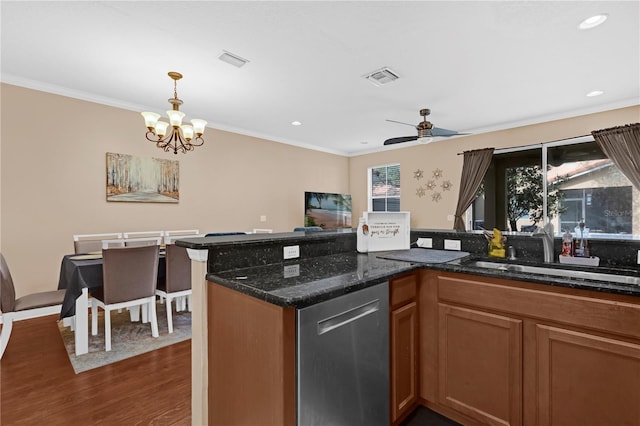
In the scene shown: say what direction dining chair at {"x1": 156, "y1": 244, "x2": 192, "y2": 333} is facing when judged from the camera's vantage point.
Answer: facing away from the viewer and to the left of the viewer

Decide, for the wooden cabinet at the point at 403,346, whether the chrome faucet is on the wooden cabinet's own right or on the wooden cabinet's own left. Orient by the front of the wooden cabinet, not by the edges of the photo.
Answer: on the wooden cabinet's own left

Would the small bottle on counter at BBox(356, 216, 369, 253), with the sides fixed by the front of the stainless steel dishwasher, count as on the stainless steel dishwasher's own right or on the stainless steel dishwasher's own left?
on the stainless steel dishwasher's own left

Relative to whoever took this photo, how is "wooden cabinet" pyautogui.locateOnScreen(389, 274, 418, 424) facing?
facing the viewer and to the right of the viewer

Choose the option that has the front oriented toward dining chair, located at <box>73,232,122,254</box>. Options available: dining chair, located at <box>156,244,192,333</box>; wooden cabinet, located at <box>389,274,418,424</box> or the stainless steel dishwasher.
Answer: dining chair, located at <box>156,244,192,333</box>

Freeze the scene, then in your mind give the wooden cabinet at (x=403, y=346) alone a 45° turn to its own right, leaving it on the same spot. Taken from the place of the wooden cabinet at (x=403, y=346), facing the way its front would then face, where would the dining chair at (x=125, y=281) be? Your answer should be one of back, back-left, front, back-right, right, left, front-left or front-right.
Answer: right

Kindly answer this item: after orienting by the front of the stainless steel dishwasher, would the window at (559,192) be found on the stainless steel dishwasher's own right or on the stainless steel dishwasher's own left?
on the stainless steel dishwasher's own left

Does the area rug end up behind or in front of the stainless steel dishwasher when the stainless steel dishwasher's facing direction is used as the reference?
behind

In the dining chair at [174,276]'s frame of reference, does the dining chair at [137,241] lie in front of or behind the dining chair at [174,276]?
in front

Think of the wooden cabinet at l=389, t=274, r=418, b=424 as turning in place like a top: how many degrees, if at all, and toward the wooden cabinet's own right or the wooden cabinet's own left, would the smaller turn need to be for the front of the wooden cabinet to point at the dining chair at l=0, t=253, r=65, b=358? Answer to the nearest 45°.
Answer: approximately 135° to the wooden cabinet's own right

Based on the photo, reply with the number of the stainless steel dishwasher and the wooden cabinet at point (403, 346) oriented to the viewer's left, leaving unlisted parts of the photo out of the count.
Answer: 0

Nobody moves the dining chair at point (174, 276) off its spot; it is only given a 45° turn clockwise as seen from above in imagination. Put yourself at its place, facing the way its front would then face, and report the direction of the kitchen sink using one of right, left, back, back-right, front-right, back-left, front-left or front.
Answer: back-right

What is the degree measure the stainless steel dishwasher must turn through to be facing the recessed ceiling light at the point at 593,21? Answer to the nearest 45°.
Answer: approximately 90° to its left

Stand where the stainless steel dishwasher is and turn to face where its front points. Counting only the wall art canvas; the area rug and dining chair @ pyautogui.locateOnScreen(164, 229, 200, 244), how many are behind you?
3

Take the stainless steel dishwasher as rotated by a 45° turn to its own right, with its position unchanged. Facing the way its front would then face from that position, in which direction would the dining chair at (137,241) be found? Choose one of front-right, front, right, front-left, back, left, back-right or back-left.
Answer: back-right
